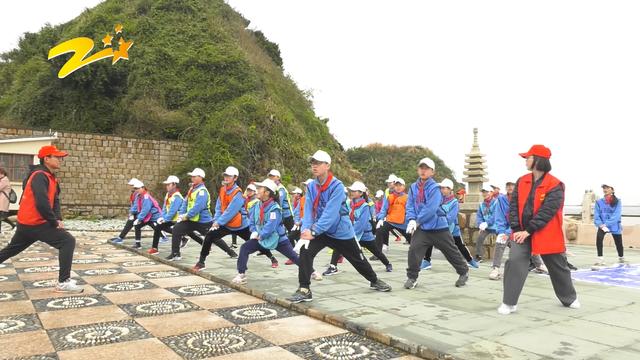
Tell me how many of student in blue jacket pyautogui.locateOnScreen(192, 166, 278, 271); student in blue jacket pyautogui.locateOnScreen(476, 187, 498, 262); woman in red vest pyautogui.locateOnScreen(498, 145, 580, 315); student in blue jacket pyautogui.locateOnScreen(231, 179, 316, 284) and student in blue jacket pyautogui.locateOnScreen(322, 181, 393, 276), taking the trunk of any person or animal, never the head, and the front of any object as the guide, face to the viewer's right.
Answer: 0

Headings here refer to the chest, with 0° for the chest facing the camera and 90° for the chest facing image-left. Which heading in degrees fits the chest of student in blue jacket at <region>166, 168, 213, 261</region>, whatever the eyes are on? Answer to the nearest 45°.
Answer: approximately 45°

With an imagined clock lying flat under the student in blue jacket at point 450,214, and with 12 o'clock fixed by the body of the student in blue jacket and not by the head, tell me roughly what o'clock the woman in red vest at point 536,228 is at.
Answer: The woman in red vest is roughly at 10 o'clock from the student in blue jacket.

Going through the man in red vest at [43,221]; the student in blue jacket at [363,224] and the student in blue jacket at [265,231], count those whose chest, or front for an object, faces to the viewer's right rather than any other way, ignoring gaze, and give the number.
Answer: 1

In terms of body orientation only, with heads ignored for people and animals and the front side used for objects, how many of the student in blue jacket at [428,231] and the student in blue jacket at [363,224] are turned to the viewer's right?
0

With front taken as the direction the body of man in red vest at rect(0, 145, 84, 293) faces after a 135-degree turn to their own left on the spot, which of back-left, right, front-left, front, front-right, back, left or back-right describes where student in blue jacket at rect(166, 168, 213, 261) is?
right

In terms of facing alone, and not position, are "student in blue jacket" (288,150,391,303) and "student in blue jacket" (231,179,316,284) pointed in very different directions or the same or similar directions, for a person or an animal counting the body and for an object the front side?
same or similar directions

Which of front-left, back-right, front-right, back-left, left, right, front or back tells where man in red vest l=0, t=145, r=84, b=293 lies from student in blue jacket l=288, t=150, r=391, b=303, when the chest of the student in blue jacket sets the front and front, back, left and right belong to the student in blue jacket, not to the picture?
front-right

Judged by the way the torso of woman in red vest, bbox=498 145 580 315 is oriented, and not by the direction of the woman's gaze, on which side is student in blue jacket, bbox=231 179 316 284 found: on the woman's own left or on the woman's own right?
on the woman's own right

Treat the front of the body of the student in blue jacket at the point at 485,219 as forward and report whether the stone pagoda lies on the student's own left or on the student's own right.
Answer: on the student's own right

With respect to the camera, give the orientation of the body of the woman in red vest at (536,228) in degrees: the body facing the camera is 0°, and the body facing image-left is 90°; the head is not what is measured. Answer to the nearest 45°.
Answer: approximately 45°

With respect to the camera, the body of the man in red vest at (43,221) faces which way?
to the viewer's right

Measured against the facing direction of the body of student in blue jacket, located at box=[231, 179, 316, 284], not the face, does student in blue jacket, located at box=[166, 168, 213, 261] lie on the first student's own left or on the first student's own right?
on the first student's own right

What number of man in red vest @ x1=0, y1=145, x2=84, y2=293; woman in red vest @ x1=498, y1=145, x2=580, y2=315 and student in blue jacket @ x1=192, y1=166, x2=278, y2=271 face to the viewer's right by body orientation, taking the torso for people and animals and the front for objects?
1

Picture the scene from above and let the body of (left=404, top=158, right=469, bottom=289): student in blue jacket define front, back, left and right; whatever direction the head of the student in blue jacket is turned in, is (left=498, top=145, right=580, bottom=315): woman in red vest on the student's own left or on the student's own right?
on the student's own left
